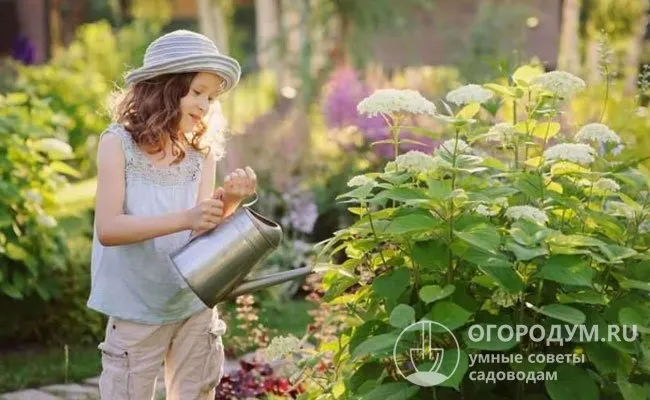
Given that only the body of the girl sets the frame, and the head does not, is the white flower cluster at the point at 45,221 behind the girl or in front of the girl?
behind

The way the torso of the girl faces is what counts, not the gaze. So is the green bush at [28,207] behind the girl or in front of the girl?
behind

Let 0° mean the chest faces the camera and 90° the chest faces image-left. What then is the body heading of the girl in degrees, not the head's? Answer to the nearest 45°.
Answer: approximately 315°

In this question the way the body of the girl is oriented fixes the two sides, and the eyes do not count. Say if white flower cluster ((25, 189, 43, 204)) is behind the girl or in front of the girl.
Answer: behind

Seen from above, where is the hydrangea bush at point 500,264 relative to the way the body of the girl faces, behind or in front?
in front

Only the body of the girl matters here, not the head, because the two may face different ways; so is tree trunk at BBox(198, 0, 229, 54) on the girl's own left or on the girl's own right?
on the girl's own left
